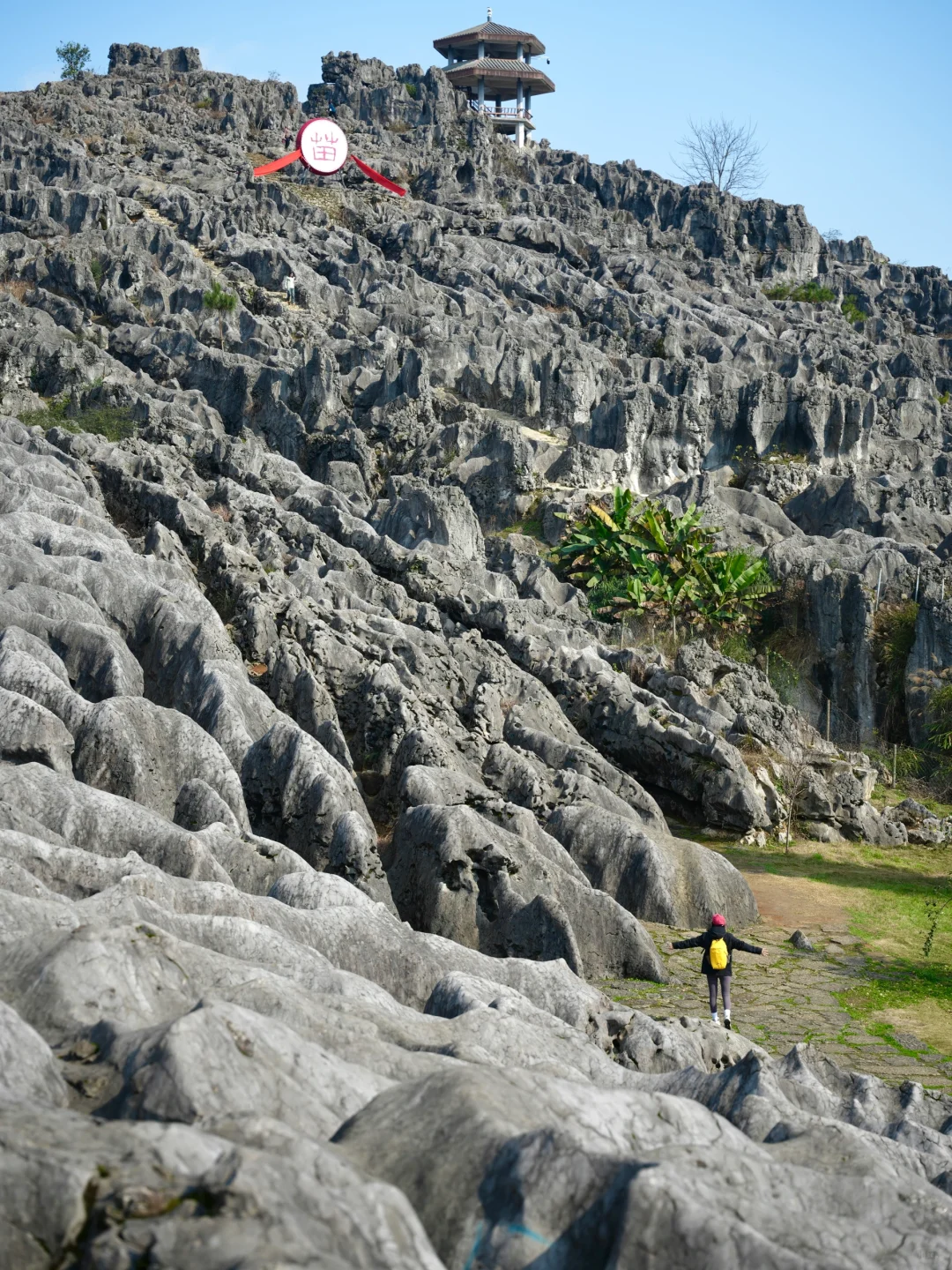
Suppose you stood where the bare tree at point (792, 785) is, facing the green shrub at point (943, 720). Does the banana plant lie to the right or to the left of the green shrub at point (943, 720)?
left

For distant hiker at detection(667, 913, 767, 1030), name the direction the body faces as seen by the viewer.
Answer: away from the camera

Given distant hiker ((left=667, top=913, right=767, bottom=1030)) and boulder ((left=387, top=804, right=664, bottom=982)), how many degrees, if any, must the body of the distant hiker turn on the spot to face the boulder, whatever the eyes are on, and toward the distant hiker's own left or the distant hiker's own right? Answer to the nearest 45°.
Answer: approximately 45° to the distant hiker's own left

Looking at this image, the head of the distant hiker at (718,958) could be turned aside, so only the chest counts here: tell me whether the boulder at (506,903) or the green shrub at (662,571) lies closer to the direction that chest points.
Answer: the green shrub

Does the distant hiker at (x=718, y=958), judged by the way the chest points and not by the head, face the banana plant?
yes

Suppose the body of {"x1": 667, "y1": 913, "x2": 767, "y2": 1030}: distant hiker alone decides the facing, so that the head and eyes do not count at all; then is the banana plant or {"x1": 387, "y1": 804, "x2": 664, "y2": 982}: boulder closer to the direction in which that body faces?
the banana plant

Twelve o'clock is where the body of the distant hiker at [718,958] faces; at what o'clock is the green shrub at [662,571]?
The green shrub is roughly at 12 o'clock from the distant hiker.

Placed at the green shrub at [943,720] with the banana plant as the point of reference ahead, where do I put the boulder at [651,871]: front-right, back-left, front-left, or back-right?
back-left
